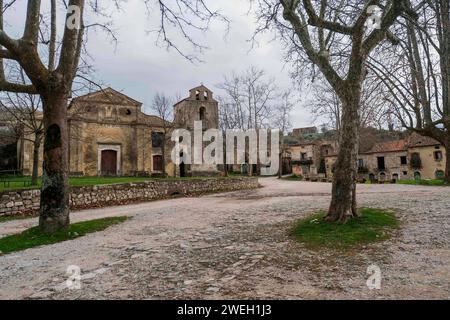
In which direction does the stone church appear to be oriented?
toward the camera

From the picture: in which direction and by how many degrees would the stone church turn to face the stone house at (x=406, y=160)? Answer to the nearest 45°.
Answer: approximately 90° to its left

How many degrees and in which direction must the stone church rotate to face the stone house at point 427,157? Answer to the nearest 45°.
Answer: approximately 90° to its left

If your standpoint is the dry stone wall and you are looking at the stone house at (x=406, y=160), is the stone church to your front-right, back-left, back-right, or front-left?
front-left

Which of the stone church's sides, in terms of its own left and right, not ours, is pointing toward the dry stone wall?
front

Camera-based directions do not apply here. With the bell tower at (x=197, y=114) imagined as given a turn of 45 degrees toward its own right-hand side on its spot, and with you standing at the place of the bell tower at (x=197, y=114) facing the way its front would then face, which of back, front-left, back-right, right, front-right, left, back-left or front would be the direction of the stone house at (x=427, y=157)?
back-left

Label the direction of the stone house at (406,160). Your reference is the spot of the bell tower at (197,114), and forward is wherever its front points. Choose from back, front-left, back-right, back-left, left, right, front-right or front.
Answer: left
